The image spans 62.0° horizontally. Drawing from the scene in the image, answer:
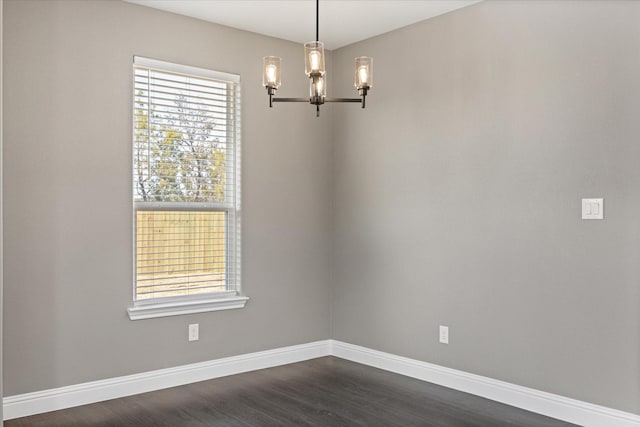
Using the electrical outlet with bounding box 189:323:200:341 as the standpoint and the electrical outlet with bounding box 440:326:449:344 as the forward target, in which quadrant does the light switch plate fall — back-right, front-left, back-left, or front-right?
front-right

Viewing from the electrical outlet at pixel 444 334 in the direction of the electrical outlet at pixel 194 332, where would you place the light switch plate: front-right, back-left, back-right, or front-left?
back-left

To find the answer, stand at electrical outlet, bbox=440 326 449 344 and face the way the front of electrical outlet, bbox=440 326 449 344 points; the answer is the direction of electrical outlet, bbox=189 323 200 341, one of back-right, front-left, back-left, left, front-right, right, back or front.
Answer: front-right

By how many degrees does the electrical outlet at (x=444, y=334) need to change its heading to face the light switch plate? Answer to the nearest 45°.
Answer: approximately 90° to its left

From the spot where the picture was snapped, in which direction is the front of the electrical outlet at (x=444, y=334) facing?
facing the viewer and to the left of the viewer

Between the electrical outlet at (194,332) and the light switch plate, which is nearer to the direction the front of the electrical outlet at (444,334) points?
the electrical outlet
